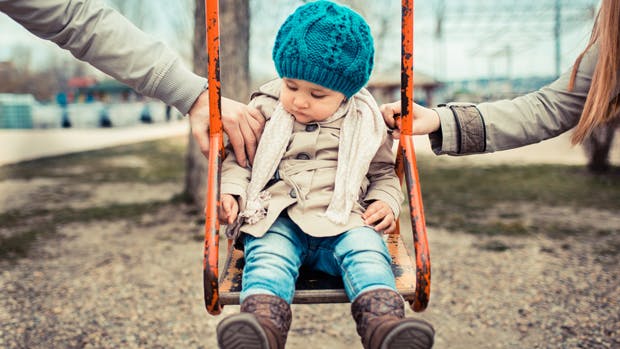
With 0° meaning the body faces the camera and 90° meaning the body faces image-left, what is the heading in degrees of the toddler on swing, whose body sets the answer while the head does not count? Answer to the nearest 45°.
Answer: approximately 0°

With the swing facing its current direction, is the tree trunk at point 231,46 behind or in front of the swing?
behind

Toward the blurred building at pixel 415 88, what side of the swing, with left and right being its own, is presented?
back

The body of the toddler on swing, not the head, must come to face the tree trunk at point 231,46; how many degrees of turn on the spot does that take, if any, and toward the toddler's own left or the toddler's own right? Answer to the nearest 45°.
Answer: approximately 180°

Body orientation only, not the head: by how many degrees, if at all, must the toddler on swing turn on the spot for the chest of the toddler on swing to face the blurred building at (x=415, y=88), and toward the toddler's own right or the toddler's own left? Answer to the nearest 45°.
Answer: approximately 180°

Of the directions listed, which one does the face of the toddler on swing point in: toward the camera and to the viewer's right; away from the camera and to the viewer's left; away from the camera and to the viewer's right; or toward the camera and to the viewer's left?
toward the camera and to the viewer's left

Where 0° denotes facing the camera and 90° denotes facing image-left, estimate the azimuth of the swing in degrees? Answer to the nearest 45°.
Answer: approximately 0°
